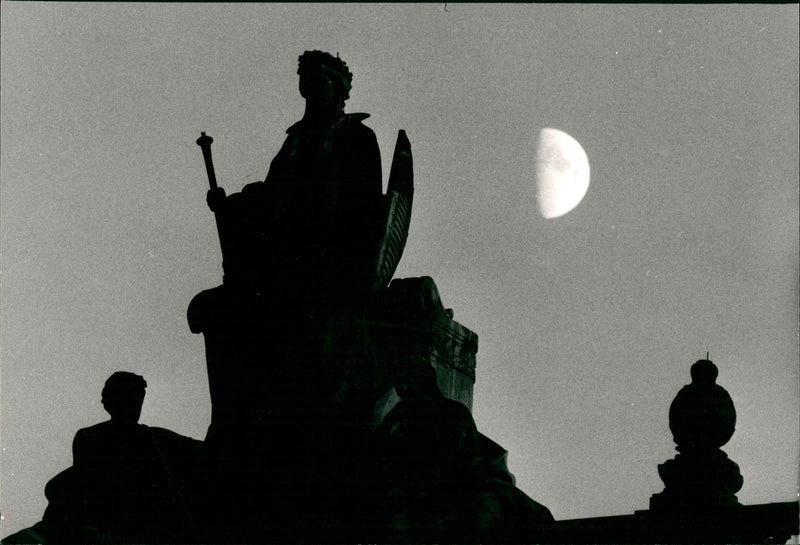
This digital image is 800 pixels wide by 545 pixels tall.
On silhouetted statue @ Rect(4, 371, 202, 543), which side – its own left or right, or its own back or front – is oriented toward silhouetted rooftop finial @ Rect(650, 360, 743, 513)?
left

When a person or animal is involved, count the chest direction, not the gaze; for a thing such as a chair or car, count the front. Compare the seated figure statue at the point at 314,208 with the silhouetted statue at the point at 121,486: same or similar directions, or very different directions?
same or similar directions

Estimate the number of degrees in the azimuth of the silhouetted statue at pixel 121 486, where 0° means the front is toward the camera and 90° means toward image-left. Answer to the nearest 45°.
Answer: approximately 45°

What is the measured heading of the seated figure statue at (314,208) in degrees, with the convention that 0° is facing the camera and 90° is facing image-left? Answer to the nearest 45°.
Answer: approximately 45°

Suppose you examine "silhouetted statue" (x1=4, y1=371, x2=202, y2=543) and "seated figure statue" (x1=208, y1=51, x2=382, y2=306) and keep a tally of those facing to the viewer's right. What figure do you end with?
0

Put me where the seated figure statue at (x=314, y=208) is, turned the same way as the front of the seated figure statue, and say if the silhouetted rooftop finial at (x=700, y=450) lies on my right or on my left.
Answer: on my left
